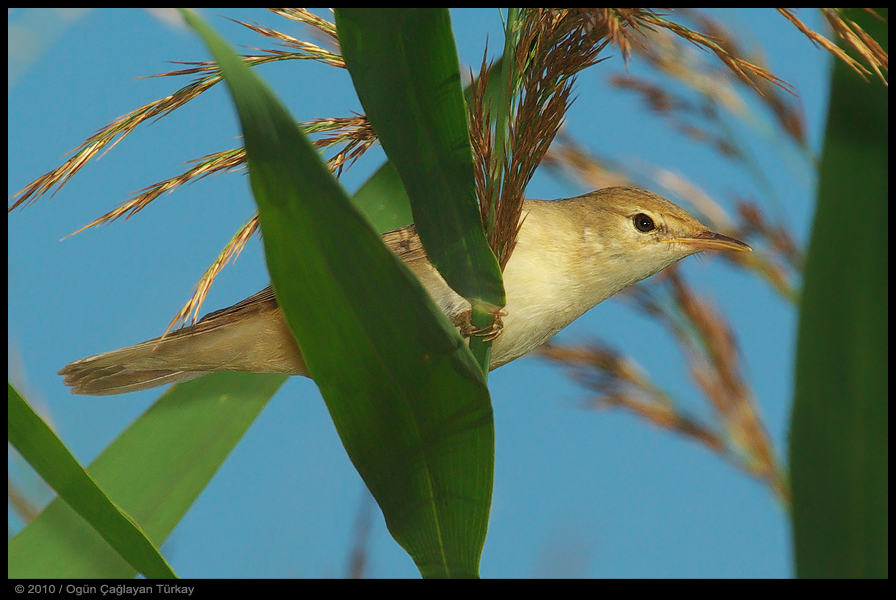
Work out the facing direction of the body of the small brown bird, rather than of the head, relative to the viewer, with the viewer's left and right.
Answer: facing to the right of the viewer

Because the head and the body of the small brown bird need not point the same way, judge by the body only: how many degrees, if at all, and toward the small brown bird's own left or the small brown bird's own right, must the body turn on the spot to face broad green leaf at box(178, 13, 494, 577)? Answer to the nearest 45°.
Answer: approximately 135° to the small brown bird's own right

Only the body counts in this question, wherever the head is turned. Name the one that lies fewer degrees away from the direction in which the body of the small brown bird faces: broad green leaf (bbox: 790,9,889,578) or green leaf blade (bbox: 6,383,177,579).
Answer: the broad green leaf
